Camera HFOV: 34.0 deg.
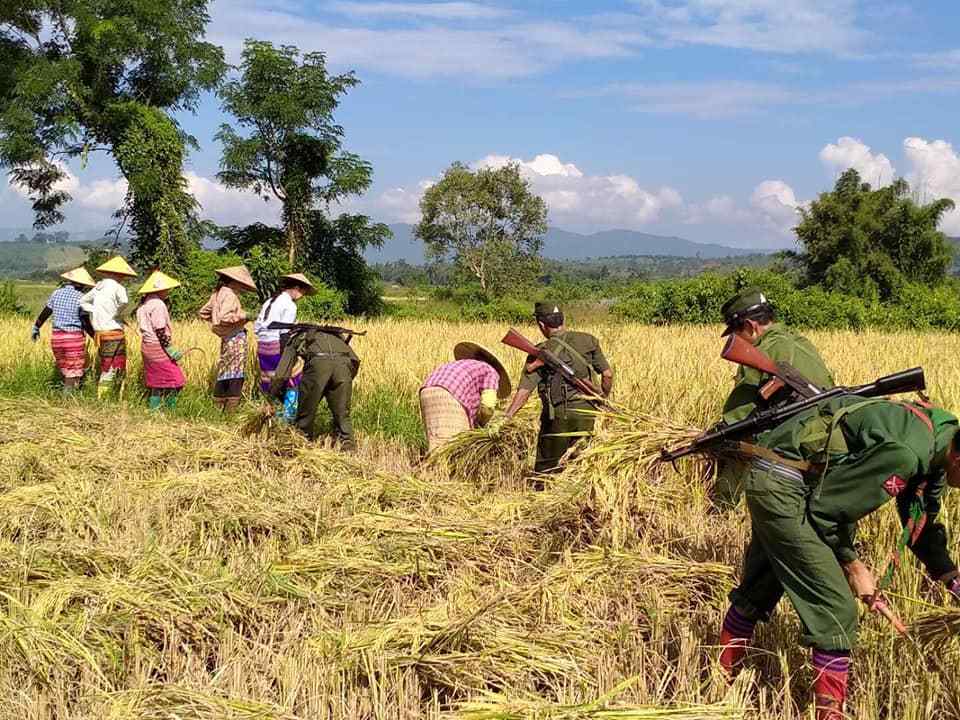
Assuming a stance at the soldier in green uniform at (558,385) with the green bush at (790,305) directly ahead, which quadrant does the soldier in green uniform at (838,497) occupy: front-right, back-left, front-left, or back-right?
back-right

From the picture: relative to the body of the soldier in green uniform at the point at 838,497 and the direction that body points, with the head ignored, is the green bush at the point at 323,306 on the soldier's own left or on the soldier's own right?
on the soldier's own left

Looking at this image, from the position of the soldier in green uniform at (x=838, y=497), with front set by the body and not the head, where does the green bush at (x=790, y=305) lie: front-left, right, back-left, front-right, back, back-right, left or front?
left

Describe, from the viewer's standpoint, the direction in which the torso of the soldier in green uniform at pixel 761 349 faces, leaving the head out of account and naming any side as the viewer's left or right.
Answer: facing to the left of the viewer

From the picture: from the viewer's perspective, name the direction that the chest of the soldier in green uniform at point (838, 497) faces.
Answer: to the viewer's right

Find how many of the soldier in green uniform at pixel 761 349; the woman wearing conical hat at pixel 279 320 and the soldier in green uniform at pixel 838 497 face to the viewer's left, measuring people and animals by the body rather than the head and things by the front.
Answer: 1

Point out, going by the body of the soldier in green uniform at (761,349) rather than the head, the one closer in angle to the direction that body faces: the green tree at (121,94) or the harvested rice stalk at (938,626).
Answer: the green tree

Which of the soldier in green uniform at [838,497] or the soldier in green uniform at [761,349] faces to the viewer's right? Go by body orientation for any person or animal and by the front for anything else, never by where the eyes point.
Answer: the soldier in green uniform at [838,497]
